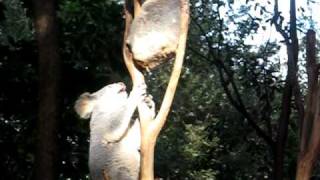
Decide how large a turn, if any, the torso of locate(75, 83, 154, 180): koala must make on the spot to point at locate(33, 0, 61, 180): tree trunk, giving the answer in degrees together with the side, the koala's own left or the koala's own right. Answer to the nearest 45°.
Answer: approximately 90° to the koala's own left

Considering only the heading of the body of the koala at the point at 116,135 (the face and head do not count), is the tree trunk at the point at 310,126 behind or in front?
in front
